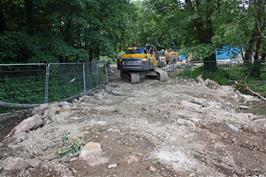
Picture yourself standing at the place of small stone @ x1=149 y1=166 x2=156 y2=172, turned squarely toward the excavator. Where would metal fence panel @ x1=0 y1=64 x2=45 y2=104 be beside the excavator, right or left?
left

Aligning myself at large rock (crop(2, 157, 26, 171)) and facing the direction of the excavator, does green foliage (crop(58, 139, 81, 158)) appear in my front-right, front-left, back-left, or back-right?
front-right

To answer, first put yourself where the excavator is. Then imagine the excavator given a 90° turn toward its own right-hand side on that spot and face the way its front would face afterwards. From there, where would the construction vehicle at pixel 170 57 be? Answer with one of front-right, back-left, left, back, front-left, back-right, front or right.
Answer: back-left

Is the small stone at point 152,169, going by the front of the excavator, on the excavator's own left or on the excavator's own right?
on the excavator's own right

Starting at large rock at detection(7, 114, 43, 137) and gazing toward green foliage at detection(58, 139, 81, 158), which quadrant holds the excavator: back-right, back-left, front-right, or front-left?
back-left

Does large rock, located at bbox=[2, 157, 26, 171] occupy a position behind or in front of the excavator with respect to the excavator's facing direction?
behind

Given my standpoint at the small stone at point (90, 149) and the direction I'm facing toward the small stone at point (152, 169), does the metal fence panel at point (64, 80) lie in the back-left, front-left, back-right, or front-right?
back-left

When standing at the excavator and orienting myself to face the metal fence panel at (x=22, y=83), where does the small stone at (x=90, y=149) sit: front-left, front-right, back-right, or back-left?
front-left
